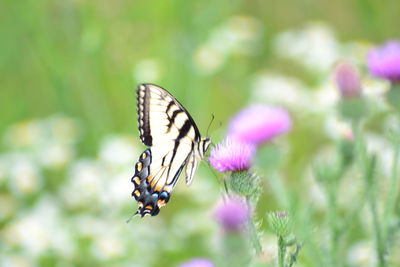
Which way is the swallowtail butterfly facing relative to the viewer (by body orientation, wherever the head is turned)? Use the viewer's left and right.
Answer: facing to the right of the viewer

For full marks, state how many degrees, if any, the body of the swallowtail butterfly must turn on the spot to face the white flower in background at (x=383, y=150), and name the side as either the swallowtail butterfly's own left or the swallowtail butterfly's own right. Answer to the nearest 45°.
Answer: approximately 45° to the swallowtail butterfly's own left

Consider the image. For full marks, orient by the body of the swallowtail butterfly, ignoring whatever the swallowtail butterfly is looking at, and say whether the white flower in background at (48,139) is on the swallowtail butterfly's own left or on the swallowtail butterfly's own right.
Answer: on the swallowtail butterfly's own left

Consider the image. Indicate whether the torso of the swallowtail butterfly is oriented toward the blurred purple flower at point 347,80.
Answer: yes
